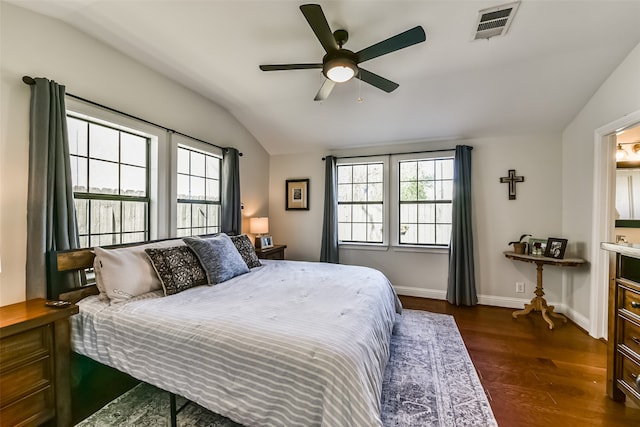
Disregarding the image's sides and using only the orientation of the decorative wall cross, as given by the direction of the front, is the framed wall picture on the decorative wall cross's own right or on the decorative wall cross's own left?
on the decorative wall cross's own right

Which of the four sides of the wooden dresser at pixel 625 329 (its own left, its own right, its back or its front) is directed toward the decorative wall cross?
right

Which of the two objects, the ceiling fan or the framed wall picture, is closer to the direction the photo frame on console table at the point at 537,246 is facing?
the ceiling fan

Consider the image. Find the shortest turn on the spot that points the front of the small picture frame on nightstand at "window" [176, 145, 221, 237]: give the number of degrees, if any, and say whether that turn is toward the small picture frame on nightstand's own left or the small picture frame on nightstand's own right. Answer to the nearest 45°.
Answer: approximately 90° to the small picture frame on nightstand's own right

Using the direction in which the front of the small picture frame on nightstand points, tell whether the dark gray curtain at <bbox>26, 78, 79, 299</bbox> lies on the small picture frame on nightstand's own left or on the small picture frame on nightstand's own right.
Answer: on the small picture frame on nightstand's own right

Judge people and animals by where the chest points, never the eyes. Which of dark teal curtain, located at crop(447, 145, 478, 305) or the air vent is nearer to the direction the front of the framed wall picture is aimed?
the air vent

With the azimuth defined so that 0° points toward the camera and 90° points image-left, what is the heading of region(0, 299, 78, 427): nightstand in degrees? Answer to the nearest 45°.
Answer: approximately 315°

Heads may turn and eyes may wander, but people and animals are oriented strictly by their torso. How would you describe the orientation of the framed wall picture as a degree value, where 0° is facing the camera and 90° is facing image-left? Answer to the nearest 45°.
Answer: approximately 0°

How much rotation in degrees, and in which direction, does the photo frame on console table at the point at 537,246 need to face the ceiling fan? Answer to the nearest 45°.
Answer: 0° — it already faces it

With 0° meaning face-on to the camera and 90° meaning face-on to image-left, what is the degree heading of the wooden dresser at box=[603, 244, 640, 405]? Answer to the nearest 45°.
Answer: approximately 45°

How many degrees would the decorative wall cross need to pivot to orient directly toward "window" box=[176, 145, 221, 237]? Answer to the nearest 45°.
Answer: approximately 45° to its right
